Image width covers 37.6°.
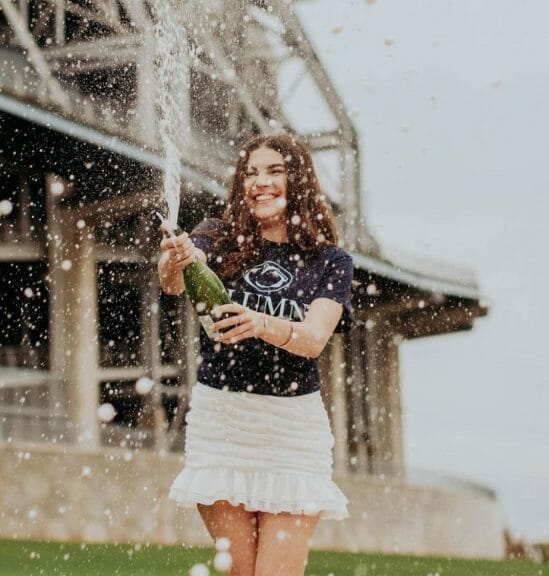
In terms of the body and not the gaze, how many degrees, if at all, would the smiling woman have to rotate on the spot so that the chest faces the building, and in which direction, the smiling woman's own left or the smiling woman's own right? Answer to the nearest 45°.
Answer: approximately 180°

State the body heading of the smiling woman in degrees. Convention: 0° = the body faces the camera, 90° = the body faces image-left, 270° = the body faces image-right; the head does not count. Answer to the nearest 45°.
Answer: approximately 0°
